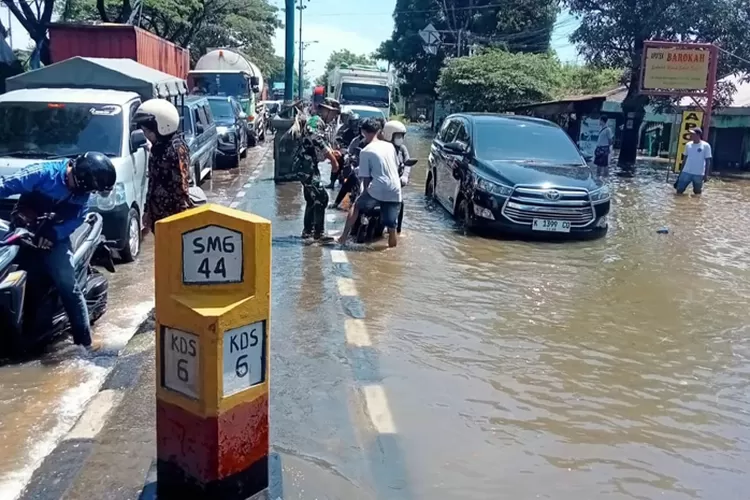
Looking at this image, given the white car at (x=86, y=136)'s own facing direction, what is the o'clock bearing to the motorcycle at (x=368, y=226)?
The motorcycle is roughly at 9 o'clock from the white car.

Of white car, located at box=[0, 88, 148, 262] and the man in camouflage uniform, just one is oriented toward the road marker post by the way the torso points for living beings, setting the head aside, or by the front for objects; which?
the white car

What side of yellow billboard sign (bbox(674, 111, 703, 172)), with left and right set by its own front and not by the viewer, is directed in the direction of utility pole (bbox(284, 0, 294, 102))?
right

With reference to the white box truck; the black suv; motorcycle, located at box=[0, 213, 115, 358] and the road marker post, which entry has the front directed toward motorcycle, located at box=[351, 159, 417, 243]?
the white box truck

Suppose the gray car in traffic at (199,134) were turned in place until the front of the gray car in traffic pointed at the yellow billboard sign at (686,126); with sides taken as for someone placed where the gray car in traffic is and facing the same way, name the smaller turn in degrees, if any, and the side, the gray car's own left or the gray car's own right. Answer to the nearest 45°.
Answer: approximately 135° to the gray car's own left

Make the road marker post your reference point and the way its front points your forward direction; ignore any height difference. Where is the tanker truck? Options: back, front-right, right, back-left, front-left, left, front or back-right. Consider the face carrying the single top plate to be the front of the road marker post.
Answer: back

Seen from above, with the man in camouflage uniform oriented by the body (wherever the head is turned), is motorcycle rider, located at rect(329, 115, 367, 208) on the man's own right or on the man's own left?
on the man's own left

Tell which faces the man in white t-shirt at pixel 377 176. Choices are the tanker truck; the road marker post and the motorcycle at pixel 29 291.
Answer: the tanker truck
